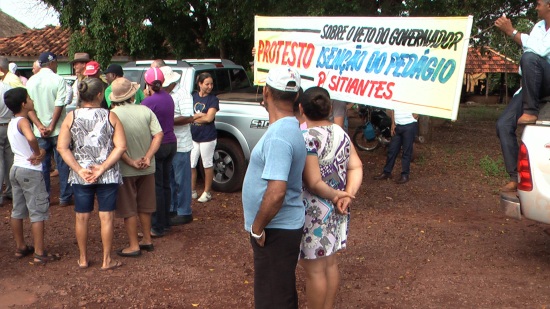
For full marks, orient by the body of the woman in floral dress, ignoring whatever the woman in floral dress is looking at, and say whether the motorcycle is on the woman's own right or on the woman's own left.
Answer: on the woman's own right

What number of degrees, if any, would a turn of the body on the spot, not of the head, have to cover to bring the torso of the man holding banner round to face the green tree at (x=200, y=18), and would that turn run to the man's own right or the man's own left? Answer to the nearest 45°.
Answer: approximately 45° to the man's own right

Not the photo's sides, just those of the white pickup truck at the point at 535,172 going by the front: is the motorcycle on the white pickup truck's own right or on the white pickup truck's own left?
on the white pickup truck's own left

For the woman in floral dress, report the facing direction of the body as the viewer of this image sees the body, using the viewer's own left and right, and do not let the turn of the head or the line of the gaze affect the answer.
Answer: facing away from the viewer and to the left of the viewer

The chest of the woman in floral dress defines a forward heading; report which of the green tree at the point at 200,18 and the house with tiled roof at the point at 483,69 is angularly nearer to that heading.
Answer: the green tree

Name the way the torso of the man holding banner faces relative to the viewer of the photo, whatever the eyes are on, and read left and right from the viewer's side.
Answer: facing to the left of the viewer

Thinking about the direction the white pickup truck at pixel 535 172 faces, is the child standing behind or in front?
behind
